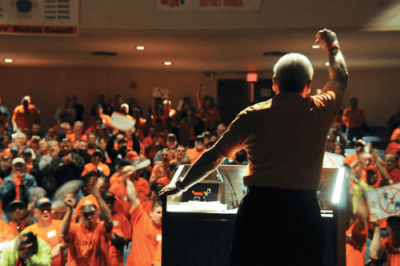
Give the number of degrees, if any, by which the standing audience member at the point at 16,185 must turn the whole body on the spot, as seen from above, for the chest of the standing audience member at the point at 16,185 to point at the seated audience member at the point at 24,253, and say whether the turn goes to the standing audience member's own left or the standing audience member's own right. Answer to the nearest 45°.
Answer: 0° — they already face them

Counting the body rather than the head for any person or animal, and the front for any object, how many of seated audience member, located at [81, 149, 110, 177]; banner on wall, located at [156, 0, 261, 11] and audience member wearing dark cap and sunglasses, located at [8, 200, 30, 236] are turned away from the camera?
0

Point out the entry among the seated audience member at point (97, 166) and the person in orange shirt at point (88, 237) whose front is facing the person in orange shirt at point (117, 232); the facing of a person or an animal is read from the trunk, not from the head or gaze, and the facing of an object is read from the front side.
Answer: the seated audience member

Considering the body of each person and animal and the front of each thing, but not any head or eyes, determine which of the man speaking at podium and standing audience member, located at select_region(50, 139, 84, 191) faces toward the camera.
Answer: the standing audience member

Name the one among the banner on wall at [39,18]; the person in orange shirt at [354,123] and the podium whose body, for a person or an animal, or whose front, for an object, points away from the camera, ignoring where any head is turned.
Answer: the podium

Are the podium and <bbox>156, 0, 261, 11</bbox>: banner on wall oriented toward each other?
yes

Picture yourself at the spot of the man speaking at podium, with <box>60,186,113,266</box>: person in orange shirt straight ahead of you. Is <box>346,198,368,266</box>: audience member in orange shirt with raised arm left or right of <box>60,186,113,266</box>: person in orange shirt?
right

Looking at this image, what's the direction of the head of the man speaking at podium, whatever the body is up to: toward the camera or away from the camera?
away from the camera

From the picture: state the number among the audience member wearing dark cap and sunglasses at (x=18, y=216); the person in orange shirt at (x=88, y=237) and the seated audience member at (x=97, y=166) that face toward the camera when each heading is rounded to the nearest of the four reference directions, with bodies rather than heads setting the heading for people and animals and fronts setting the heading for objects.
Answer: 3

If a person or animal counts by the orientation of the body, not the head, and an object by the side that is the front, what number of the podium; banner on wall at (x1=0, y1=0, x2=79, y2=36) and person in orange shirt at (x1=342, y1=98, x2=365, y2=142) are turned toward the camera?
2

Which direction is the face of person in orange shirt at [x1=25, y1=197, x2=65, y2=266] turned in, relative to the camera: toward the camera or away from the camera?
toward the camera

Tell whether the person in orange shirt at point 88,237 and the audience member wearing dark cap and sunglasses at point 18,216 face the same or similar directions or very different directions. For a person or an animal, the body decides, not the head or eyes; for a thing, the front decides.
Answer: same or similar directions

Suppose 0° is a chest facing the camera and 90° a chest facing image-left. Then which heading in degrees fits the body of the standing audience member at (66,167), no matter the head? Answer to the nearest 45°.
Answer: approximately 0°

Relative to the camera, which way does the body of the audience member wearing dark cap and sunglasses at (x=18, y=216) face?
toward the camera
